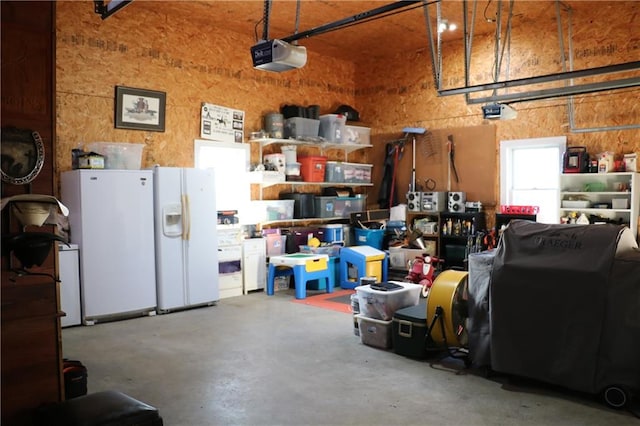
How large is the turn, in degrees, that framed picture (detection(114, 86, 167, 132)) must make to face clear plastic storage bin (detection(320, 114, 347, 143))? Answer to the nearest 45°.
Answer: approximately 90° to its left

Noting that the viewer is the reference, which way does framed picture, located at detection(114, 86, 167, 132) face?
facing the viewer

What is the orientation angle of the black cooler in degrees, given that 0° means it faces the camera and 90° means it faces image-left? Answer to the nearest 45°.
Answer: approximately 45°

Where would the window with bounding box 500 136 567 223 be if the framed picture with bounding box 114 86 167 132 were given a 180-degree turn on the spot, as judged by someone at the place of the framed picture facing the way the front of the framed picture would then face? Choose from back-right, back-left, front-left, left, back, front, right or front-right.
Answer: right

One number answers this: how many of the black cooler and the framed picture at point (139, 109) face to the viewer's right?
0

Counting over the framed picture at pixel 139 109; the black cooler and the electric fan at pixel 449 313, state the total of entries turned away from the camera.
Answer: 0

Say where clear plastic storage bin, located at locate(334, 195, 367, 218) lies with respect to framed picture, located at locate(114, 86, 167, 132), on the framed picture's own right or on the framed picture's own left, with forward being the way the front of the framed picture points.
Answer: on the framed picture's own left

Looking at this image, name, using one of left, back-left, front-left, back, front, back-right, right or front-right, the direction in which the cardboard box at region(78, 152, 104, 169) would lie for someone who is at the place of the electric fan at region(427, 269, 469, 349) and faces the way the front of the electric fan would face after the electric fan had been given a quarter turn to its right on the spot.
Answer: front-right

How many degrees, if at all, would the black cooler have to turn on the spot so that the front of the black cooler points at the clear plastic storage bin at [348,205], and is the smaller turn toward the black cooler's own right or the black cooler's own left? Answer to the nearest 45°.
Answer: approximately 135° to the black cooler's own right

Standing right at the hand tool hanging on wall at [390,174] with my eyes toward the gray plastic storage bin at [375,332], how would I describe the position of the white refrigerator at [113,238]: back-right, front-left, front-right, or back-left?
front-right

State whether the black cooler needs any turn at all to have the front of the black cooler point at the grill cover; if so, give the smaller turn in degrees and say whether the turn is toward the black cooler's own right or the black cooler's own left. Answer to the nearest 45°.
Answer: approximately 90° to the black cooler's own left

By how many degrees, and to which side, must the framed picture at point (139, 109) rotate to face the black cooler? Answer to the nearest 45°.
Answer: approximately 45° to its left

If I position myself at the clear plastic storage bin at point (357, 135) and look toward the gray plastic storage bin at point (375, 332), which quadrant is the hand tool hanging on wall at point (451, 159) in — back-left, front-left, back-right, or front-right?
front-left
